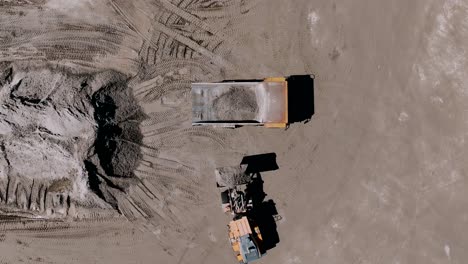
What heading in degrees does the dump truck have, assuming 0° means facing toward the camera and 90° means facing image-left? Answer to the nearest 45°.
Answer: approximately 270°

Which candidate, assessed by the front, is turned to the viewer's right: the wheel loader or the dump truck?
the dump truck

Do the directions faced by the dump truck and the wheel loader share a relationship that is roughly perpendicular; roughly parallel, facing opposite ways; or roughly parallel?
roughly perpendicular

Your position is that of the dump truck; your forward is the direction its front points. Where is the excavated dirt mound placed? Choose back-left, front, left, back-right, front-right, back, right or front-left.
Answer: back

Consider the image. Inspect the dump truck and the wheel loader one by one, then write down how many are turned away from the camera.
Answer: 1

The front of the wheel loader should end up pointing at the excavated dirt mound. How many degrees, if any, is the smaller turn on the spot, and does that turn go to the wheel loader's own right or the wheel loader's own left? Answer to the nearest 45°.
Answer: approximately 90° to the wheel loader's own left

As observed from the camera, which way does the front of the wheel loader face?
facing away from the viewer
